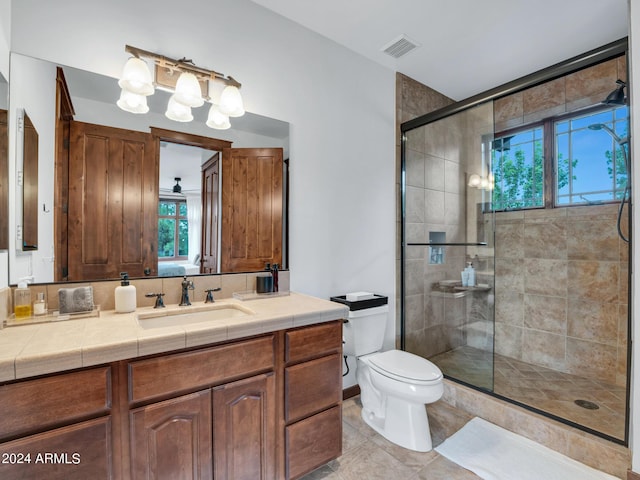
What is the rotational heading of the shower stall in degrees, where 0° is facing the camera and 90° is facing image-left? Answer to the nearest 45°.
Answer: approximately 45°

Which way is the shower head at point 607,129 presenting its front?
to the viewer's left

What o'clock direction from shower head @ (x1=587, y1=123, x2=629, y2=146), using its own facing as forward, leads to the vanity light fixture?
The vanity light fixture is roughly at 10 o'clock from the shower head.

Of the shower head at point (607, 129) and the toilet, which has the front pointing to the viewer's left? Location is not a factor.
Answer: the shower head

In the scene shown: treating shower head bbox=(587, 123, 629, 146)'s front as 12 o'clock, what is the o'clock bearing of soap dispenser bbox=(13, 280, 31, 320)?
The soap dispenser is roughly at 10 o'clock from the shower head.

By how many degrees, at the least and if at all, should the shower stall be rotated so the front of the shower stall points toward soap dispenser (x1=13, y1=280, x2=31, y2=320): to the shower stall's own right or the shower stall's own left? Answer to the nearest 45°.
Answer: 0° — it already faces it

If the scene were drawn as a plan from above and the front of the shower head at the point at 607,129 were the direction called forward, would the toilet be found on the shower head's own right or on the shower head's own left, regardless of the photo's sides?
on the shower head's own left

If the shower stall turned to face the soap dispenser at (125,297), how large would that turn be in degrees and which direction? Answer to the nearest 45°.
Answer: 0° — it already faces it
